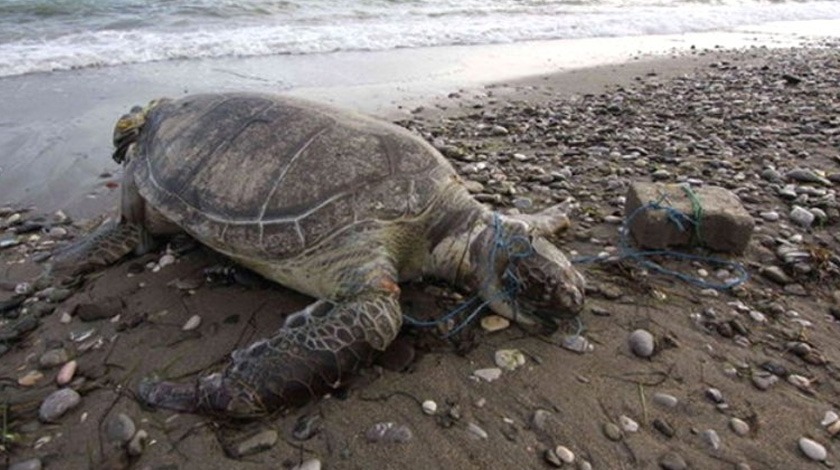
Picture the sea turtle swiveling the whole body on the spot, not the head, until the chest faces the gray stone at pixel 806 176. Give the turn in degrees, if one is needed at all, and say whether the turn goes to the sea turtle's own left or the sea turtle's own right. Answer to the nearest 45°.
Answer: approximately 45° to the sea turtle's own left

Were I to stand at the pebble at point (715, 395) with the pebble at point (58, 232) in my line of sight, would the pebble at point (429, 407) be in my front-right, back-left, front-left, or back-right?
front-left

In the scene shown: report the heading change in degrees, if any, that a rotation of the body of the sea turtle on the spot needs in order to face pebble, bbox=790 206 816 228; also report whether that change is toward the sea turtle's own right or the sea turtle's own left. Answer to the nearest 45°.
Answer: approximately 45° to the sea turtle's own left

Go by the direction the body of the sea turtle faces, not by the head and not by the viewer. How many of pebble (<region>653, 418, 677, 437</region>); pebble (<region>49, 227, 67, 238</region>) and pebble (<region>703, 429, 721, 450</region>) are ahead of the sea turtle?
2

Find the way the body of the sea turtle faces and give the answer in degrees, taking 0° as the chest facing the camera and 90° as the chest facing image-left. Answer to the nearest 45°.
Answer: approximately 315°

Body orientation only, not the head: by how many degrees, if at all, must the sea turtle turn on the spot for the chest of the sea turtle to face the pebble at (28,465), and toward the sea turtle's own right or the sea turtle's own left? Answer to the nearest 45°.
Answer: approximately 90° to the sea turtle's own right

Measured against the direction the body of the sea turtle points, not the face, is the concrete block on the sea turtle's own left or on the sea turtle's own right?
on the sea turtle's own left

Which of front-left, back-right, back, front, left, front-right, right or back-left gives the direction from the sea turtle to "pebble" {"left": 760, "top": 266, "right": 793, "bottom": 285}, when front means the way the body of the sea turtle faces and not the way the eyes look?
front-left

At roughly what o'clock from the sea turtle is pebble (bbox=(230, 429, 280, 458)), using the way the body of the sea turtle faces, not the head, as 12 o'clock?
The pebble is roughly at 2 o'clock from the sea turtle.

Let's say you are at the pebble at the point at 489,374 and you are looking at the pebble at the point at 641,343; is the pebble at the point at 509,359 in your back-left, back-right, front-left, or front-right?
front-left

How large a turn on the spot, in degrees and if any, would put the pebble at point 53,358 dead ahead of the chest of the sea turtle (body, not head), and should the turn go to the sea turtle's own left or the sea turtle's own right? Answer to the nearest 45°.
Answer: approximately 135° to the sea turtle's own right

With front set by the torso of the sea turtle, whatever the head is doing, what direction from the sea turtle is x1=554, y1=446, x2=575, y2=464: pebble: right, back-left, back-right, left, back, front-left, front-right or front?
front

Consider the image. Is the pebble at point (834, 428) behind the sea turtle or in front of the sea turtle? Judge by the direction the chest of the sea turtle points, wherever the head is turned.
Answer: in front

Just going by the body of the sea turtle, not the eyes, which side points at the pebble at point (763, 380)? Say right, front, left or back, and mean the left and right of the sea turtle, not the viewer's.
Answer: front

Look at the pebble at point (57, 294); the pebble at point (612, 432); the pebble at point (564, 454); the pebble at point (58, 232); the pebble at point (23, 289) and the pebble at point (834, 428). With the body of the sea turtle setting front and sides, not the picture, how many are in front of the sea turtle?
3

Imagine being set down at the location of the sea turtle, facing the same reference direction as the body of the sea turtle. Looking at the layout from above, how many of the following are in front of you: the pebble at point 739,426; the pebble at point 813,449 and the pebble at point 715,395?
3

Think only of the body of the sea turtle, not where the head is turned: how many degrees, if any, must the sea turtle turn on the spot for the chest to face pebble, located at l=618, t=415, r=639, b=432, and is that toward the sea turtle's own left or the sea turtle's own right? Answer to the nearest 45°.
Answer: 0° — it already faces it

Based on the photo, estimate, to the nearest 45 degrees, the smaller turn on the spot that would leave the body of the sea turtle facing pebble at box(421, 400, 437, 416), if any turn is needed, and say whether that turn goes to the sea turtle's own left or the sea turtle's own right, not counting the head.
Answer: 0° — it already faces it

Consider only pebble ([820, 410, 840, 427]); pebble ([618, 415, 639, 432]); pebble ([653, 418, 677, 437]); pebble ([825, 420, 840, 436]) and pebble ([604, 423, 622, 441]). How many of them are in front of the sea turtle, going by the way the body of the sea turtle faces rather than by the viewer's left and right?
5

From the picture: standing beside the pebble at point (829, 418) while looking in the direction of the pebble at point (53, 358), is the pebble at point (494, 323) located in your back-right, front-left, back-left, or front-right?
front-right

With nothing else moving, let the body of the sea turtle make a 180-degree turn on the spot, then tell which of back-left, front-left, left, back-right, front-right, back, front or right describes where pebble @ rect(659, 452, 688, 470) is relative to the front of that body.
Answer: back

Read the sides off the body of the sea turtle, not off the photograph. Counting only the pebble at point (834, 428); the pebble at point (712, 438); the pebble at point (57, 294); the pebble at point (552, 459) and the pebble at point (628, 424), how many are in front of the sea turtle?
4
